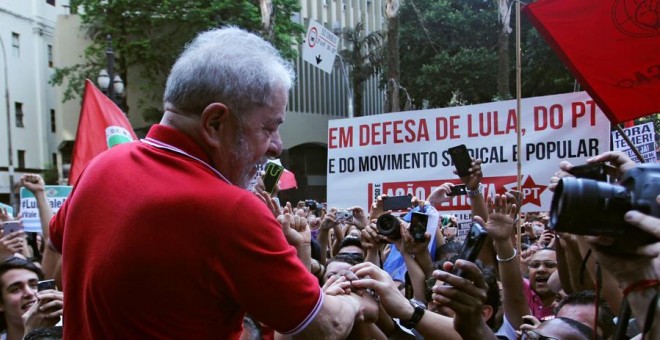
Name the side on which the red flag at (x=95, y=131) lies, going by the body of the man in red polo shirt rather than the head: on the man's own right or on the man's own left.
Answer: on the man's own left

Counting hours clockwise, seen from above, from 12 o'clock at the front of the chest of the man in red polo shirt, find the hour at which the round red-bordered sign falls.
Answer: The round red-bordered sign is roughly at 11 o'clock from the man in red polo shirt.

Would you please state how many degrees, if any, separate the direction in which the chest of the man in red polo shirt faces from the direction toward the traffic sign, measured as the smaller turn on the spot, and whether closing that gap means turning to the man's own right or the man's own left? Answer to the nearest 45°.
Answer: approximately 45° to the man's own left

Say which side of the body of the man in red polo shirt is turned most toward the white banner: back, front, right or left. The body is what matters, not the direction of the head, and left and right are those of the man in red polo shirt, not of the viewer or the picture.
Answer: front

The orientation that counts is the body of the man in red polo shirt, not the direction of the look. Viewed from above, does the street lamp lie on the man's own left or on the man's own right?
on the man's own left

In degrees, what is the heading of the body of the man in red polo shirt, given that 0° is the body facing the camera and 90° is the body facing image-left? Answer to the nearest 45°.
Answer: approximately 225°
